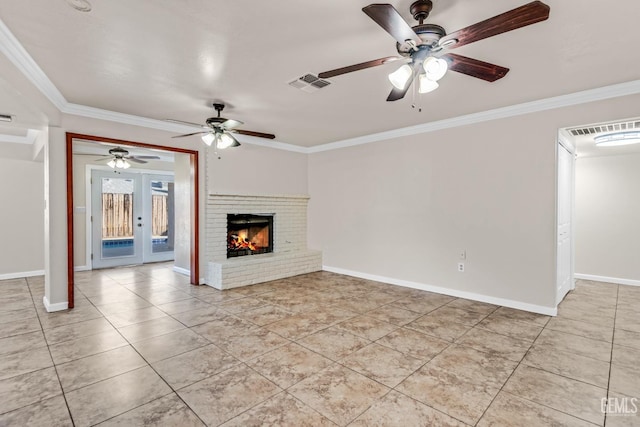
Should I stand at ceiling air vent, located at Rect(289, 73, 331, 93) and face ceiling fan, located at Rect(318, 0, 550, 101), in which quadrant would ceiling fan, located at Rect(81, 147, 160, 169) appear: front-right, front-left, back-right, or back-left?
back-right

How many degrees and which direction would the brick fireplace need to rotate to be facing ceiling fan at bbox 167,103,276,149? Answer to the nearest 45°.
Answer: approximately 45° to its right

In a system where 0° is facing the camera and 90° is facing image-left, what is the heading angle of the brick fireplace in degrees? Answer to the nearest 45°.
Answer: approximately 315°

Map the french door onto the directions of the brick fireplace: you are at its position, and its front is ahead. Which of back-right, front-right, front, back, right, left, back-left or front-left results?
back

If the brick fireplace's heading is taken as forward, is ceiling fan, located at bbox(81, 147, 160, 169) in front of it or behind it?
behind

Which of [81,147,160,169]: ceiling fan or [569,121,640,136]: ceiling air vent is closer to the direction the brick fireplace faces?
the ceiling air vent

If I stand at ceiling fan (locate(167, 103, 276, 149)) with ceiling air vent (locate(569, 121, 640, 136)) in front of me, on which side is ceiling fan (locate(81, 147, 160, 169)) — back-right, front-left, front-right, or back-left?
back-left

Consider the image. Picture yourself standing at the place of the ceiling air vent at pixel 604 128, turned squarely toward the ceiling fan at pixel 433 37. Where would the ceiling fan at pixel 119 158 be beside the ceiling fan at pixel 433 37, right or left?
right

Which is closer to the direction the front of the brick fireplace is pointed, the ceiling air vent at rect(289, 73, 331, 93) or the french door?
the ceiling air vent
